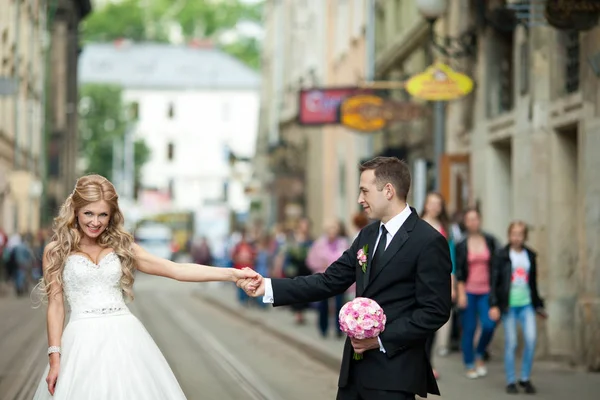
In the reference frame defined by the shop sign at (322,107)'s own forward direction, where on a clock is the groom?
The groom is roughly at 12 o'clock from the shop sign.

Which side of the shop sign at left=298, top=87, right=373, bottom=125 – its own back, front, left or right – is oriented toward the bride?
front

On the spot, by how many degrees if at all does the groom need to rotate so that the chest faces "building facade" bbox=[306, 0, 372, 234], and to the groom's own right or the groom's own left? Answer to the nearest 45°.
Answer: approximately 135° to the groom's own right

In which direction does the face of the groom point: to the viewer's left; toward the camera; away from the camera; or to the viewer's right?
to the viewer's left

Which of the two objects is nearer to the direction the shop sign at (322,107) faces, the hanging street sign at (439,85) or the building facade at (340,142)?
the hanging street sign

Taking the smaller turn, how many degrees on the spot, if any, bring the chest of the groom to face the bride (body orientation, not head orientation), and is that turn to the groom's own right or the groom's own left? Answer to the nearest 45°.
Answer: approximately 45° to the groom's own right

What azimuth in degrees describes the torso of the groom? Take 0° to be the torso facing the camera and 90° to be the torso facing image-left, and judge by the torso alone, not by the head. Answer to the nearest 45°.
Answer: approximately 45°
